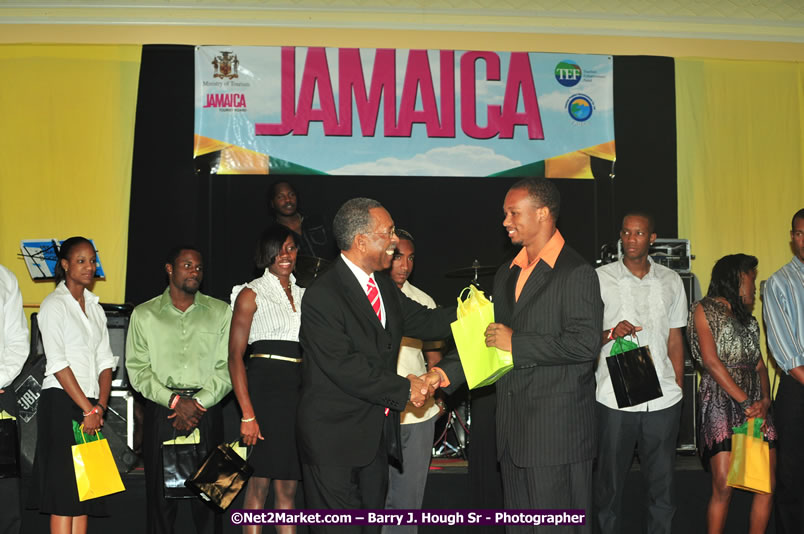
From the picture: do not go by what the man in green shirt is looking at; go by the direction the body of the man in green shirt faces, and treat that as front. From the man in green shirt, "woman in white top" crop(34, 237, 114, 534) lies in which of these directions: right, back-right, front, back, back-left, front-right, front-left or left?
right

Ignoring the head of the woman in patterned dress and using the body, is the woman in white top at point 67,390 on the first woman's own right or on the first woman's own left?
on the first woman's own right

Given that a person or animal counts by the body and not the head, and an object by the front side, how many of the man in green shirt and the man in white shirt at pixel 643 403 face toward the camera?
2

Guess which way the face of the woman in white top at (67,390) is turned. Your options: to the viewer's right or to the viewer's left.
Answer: to the viewer's right

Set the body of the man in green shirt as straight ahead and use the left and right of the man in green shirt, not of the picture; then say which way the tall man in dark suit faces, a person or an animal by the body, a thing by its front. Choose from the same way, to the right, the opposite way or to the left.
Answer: to the right

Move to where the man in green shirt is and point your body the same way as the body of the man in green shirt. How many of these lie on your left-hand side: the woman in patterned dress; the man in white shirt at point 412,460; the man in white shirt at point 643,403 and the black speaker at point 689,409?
4

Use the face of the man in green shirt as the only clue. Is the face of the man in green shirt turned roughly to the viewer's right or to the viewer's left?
to the viewer's right

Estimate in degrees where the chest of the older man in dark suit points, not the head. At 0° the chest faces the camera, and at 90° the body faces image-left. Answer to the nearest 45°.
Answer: approximately 315°

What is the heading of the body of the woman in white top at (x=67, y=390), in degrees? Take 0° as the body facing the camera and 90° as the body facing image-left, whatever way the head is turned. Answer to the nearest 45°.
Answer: approximately 315°

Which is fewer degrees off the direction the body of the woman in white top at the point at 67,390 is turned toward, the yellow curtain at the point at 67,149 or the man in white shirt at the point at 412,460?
the man in white shirt

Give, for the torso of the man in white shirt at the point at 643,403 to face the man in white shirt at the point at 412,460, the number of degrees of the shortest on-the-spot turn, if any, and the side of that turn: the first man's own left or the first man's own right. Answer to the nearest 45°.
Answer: approximately 45° to the first man's own right

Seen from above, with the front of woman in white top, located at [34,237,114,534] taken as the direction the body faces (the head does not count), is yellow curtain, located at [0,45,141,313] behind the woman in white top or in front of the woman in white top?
behind
